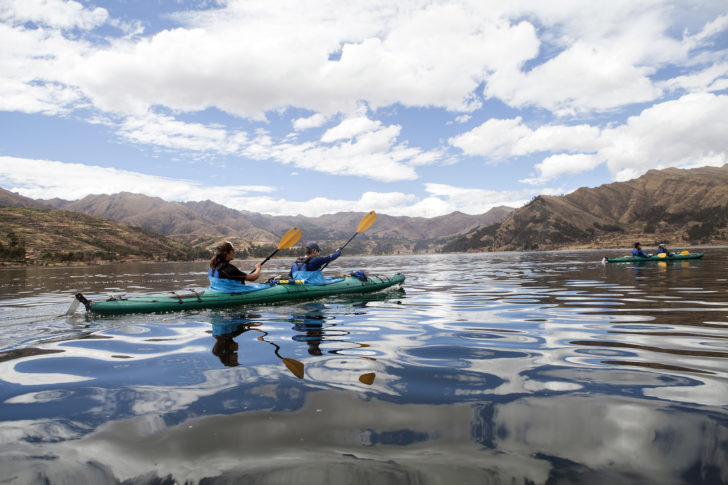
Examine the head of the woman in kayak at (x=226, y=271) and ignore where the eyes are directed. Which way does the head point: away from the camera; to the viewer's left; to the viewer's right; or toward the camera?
to the viewer's right

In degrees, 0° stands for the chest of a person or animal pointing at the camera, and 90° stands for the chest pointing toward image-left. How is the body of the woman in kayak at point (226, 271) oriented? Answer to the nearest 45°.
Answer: approximately 225°

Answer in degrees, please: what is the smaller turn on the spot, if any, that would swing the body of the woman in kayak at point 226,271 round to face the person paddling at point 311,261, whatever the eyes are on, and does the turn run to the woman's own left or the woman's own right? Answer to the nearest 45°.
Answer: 0° — they already face them
